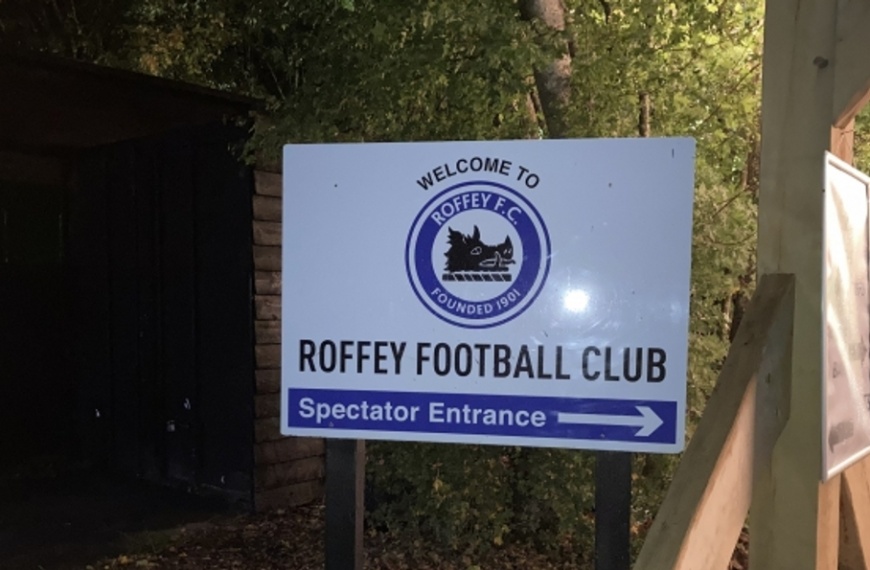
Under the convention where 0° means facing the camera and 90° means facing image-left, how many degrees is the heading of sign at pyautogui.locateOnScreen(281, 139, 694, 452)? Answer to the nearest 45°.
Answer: approximately 0°

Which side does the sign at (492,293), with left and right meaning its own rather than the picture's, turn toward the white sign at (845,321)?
left

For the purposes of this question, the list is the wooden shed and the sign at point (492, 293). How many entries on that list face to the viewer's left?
0

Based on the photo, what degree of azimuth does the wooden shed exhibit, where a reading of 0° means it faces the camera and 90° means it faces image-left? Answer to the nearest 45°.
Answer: approximately 315°

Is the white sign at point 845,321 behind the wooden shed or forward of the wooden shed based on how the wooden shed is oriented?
forward

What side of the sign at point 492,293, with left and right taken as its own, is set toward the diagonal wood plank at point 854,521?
left

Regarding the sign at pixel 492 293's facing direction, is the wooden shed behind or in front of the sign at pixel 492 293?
behind
